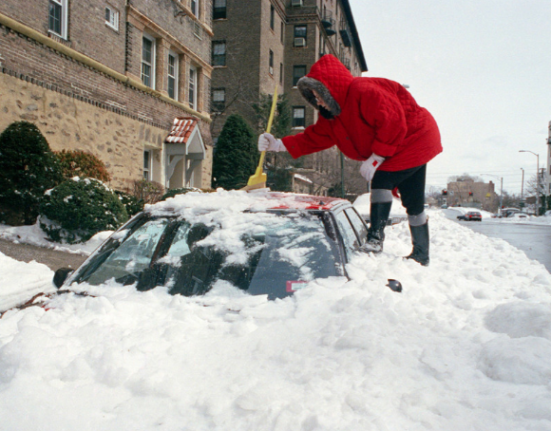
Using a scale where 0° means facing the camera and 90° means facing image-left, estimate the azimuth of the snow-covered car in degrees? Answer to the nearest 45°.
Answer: approximately 45°

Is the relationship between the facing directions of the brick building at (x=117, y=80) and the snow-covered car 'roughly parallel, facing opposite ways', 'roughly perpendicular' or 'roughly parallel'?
roughly perpendicular

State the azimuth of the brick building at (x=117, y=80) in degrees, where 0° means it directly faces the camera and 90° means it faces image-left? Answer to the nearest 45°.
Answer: approximately 315°

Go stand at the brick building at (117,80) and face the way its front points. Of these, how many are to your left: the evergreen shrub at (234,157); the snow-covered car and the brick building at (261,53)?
2

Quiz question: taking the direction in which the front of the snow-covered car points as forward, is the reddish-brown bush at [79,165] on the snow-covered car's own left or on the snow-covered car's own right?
on the snow-covered car's own right

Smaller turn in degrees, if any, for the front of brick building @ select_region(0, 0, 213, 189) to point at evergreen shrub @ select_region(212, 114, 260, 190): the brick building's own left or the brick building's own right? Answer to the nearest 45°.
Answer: approximately 90° to the brick building's own left

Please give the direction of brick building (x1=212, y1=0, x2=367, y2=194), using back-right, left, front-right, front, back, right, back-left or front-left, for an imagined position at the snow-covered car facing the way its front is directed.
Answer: back-right

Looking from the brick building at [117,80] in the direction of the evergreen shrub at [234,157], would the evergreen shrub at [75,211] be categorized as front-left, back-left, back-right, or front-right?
back-right

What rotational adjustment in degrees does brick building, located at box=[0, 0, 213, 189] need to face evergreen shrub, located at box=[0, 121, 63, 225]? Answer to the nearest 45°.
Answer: approximately 90° to its right
